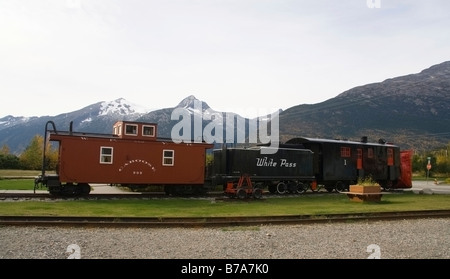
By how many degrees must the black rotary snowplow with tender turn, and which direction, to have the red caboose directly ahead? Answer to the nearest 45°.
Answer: approximately 135° to its right

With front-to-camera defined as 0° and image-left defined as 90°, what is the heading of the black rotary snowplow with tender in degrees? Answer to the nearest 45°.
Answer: approximately 270°

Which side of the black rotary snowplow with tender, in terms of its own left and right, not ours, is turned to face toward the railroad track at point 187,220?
right
